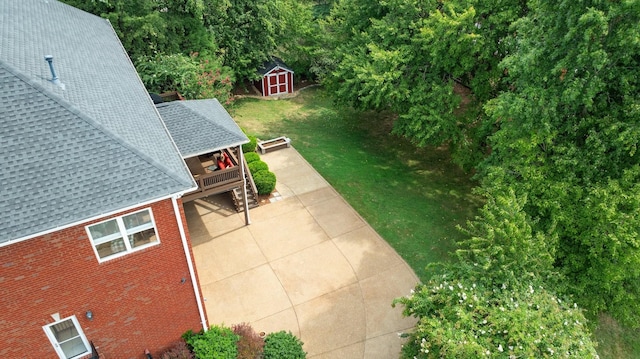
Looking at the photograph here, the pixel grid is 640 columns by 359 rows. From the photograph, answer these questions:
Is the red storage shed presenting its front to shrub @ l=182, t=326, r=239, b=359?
yes

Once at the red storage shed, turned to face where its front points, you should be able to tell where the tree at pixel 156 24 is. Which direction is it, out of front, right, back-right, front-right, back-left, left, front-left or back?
front-right

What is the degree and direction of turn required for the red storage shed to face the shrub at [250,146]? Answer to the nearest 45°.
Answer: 0° — it already faces it

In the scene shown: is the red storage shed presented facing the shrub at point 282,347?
yes

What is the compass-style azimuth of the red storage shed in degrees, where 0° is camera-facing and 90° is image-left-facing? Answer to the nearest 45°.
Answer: approximately 0°
